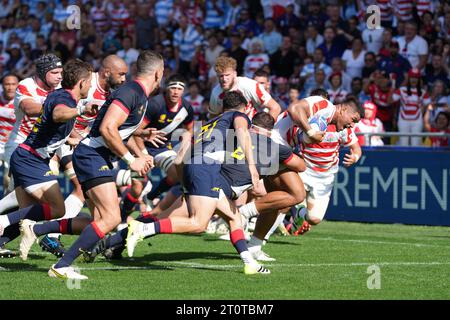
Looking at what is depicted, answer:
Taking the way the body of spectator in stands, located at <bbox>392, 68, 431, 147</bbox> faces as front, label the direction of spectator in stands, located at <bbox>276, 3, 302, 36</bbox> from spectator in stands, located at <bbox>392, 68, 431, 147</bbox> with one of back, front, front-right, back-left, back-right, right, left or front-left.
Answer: back-right

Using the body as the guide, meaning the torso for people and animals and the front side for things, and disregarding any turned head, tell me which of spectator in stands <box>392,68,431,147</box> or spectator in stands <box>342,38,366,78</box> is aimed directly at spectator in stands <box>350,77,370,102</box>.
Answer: spectator in stands <box>342,38,366,78</box>

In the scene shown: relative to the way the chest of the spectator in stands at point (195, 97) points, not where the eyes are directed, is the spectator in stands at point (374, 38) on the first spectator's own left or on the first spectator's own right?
on the first spectator's own left

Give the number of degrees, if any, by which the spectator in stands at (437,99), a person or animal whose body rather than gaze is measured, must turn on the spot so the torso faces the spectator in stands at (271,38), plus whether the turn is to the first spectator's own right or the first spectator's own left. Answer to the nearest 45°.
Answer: approximately 90° to the first spectator's own right

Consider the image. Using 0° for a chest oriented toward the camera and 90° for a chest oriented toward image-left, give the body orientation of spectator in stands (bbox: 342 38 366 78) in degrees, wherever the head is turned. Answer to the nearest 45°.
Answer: approximately 0°

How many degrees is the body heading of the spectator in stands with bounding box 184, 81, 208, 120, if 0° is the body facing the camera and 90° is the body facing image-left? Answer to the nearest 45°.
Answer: approximately 0°

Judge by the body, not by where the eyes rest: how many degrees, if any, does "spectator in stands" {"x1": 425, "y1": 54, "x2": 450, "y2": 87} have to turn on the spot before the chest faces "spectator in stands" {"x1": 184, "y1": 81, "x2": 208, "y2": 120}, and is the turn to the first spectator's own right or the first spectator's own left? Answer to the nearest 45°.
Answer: approximately 90° to the first spectator's own right
